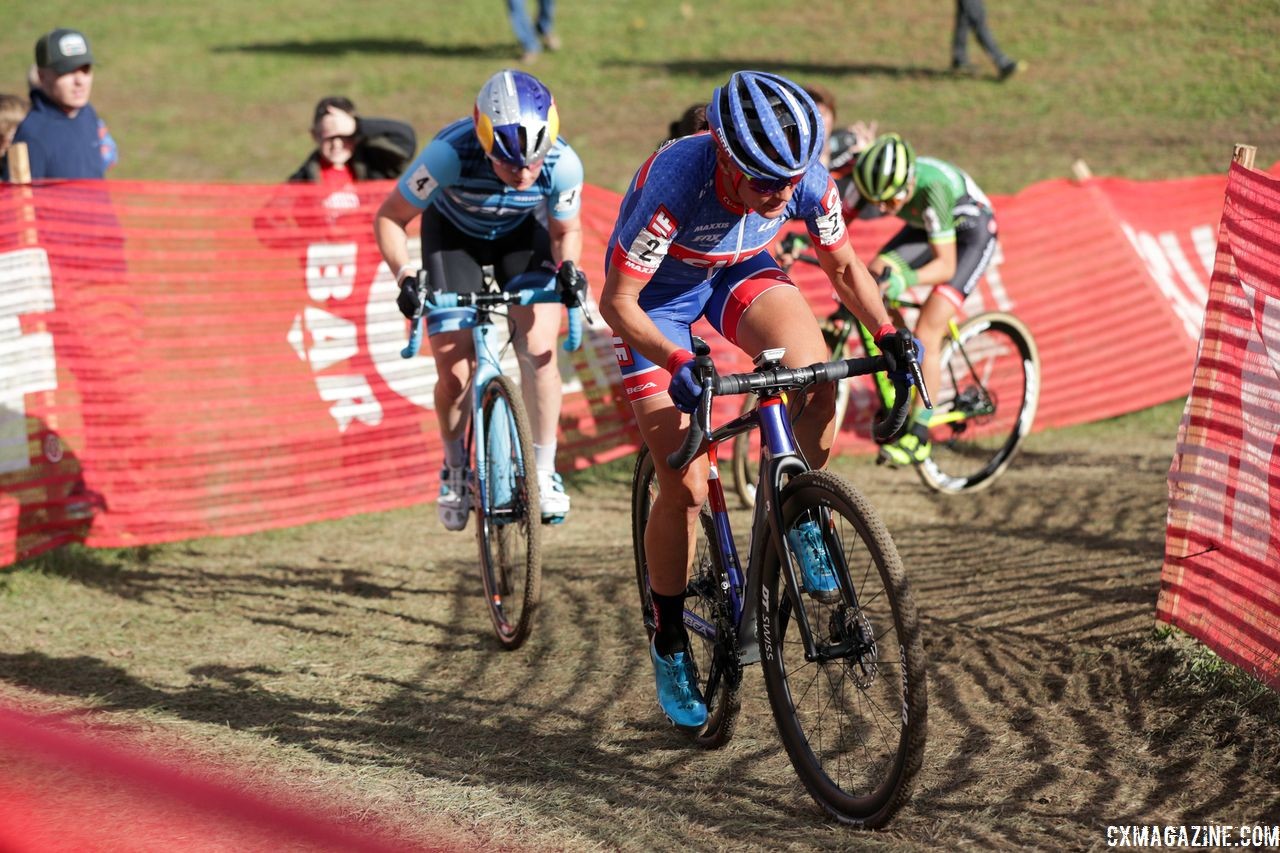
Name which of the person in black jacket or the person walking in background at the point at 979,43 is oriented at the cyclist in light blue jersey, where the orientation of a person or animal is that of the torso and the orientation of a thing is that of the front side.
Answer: the person in black jacket

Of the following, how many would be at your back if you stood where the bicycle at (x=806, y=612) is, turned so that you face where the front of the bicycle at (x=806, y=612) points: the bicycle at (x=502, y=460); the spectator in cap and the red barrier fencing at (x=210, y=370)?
3

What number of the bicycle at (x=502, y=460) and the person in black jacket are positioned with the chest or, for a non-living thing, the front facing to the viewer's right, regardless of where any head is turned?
0

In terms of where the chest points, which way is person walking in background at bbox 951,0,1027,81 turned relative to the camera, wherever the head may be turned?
to the viewer's right

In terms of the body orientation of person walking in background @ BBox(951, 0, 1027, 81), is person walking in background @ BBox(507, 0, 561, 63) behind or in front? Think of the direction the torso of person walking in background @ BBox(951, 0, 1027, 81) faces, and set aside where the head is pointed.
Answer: behind

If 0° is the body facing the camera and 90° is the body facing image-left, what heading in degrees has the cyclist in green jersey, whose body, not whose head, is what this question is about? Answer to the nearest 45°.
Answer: approximately 45°

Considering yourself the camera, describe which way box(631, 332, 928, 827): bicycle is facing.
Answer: facing the viewer and to the right of the viewer

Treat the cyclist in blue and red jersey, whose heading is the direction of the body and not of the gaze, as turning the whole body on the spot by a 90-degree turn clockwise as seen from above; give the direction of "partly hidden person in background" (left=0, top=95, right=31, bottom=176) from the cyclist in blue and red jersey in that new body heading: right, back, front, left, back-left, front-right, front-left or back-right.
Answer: right

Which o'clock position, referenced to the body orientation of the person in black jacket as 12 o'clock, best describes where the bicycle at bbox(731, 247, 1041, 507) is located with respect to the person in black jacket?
The bicycle is roughly at 10 o'clock from the person in black jacket.

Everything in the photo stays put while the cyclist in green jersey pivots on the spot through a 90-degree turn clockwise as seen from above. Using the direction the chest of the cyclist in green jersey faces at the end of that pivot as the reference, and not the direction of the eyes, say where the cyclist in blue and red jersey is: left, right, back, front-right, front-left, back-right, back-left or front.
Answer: back-left

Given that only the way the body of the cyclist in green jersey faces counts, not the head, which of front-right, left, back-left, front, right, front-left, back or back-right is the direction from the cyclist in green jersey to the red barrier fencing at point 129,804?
front-left
